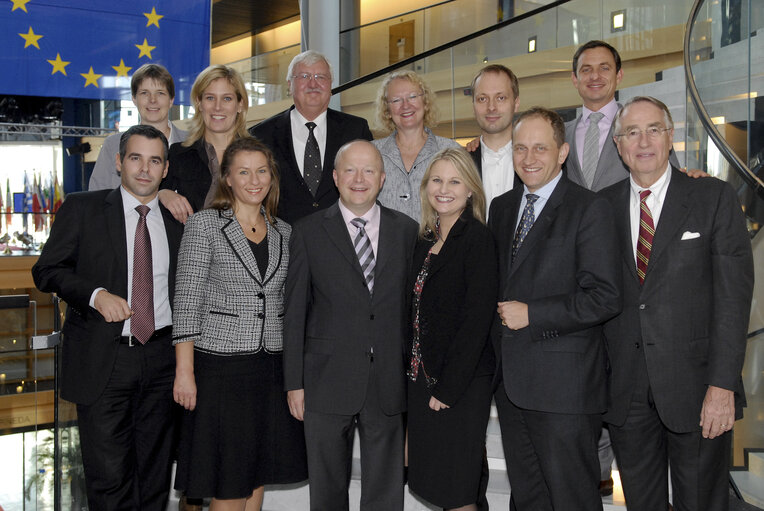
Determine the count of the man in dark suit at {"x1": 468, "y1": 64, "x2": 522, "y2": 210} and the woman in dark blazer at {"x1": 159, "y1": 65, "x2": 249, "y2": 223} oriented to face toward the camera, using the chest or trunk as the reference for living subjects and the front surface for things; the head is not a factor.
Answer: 2

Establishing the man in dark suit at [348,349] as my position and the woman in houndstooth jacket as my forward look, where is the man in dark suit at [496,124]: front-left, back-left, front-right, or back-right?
back-right

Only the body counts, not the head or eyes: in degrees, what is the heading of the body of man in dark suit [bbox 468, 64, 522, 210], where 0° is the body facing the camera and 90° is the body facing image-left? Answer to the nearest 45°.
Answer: approximately 0°

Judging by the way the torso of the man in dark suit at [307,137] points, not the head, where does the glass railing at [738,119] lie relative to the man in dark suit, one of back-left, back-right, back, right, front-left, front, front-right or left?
left

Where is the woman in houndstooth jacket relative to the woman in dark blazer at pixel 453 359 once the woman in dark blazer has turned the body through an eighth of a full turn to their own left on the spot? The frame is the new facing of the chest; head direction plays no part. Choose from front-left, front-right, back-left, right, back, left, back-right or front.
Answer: right

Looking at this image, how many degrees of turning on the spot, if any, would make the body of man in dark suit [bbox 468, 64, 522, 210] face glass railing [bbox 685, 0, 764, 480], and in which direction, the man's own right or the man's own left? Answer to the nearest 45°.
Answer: approximately 135° to the man's own left

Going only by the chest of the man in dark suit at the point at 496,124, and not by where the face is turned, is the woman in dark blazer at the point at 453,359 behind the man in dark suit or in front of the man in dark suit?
in front

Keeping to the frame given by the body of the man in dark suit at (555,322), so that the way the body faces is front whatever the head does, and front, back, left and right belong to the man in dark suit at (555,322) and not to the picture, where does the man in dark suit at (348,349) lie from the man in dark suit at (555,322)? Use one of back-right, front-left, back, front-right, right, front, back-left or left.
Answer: front-right

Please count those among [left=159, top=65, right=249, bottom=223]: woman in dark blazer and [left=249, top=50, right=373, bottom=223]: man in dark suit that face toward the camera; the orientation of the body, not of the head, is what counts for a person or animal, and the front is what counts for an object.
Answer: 2

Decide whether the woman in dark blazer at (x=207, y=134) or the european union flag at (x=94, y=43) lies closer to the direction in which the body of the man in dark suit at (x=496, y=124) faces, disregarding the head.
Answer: the woman in dark blazer

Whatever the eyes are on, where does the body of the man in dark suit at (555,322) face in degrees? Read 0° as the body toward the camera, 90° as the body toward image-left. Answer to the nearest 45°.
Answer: approximately 45°
